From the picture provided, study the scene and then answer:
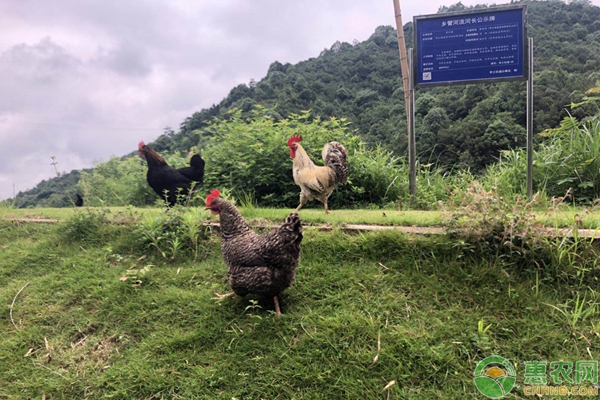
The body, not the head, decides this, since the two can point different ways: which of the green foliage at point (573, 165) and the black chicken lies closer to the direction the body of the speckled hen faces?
the black chicken

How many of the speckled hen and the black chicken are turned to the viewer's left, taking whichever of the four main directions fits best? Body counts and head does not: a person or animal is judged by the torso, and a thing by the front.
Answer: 2

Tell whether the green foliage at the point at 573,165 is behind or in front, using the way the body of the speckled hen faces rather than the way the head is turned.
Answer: behind

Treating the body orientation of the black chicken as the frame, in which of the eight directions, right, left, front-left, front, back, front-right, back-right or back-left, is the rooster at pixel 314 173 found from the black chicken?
back-left

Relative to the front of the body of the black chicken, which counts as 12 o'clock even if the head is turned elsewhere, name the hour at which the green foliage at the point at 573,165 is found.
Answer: The green foliage is roughly at 7 o'clock from the black chicken.

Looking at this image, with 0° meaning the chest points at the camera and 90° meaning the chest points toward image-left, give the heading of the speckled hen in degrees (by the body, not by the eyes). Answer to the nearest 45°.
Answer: approximately 90°

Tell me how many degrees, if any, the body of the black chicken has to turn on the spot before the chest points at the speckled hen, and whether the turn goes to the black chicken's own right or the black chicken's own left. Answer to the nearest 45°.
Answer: approximately 90° to the black chicken's own left

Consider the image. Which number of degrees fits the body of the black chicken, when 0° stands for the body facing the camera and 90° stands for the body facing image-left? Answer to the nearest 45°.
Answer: approximately 90°
